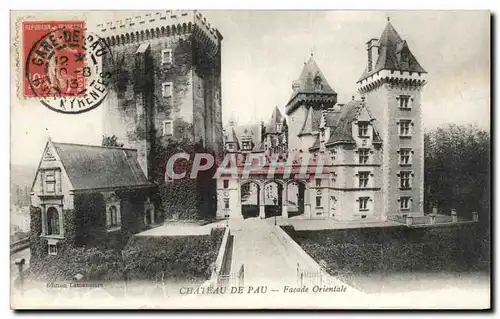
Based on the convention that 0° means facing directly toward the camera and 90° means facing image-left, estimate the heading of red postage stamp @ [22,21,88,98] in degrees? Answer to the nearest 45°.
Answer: approximately 0°

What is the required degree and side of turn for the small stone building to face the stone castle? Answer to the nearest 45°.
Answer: approximately 135° to its left

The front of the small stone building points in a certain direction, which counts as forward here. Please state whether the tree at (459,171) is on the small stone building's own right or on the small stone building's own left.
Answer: on the small stone building's own left
